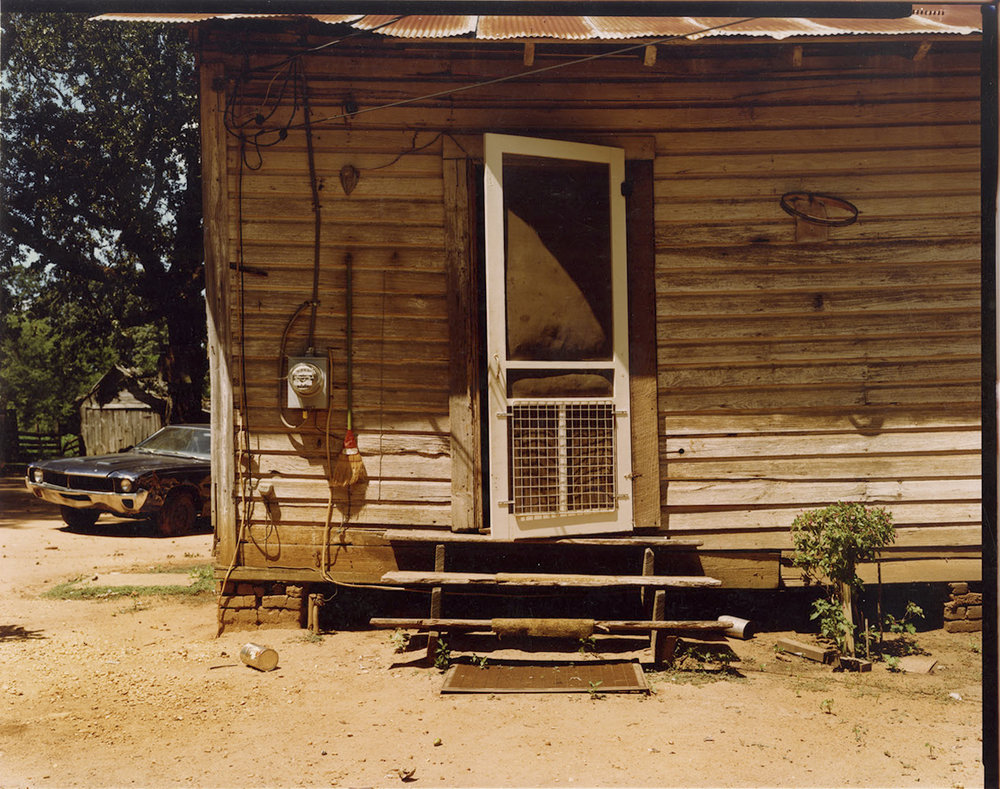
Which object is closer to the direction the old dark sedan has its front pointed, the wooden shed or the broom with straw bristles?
the broom with straw bristles

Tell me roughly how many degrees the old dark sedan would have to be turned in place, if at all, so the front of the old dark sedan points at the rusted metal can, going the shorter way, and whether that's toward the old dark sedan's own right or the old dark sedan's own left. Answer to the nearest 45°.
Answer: approximately 45° to the old dark sedan's own left

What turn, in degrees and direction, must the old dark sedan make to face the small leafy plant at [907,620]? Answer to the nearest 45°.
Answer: approximately 90° to its left

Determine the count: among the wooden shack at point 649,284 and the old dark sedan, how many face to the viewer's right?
0
